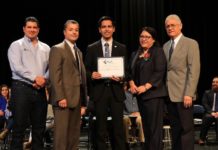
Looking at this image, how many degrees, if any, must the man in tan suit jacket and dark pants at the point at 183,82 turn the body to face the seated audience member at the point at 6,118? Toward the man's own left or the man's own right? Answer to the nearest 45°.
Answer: approximately 90° to the man's own right

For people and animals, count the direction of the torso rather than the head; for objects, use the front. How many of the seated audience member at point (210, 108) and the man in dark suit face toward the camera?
2

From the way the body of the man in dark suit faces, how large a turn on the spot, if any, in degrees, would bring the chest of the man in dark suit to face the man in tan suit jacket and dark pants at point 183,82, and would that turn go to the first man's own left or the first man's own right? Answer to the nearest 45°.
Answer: approximately 90° to the first man's own left

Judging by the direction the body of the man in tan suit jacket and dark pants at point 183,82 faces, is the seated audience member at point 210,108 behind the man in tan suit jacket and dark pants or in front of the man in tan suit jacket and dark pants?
behind

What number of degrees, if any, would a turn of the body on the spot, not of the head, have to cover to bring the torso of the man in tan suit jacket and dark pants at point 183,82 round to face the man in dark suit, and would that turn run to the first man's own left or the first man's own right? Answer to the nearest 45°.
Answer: approximately 45° to the first man's own right
